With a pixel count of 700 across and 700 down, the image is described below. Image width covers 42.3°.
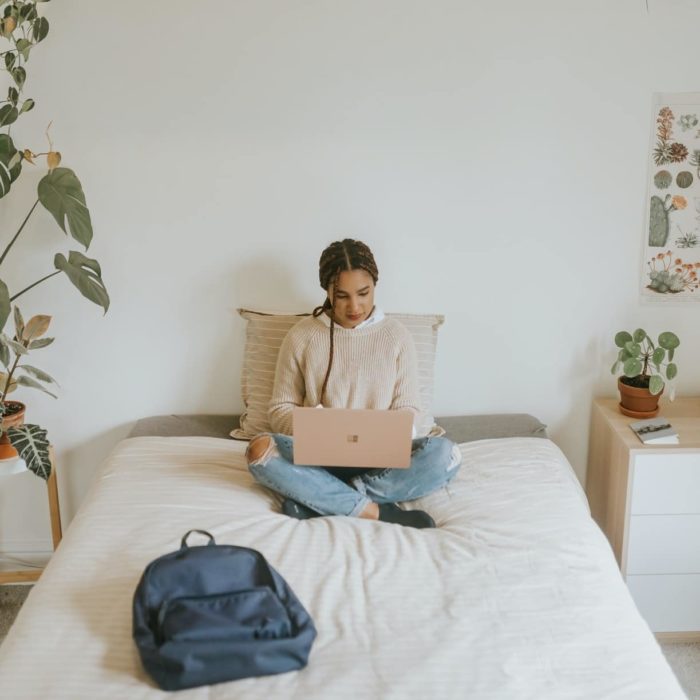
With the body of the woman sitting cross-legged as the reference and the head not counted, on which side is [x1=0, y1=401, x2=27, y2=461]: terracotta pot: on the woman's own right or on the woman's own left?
on the woman's own right

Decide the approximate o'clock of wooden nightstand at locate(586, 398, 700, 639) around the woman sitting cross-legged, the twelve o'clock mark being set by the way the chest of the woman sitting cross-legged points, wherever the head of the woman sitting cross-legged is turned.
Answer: The wooden nightstand is roughly at 9 o'clock from the woman sitting cross-legged.

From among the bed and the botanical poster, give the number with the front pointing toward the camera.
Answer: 2

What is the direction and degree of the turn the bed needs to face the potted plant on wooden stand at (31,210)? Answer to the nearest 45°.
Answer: approximately 135° to its right

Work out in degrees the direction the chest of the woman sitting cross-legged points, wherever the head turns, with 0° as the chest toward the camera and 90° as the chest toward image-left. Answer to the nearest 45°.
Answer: approximately 0°

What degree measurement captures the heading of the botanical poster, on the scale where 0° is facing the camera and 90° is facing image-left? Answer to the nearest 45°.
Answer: approximately 0°
